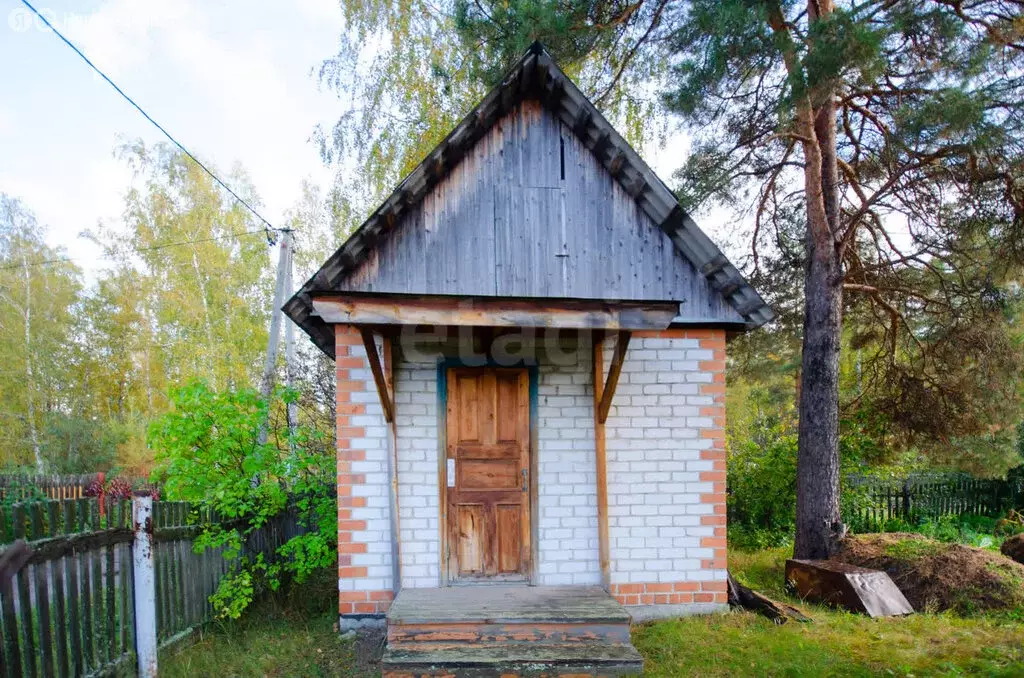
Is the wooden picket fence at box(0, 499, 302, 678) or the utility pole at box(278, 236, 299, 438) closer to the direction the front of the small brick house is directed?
the wooden picket fence

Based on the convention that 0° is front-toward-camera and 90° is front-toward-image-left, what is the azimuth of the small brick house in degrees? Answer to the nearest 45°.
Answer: approximately 0°

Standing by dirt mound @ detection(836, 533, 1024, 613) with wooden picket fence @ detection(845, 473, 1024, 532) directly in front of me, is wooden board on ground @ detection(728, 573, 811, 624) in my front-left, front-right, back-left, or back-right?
back-left

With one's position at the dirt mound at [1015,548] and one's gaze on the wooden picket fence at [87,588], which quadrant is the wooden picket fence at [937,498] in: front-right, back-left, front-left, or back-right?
back-right

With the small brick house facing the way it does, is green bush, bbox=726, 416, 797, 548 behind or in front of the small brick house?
behind

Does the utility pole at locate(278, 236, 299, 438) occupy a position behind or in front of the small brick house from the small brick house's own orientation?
behind
